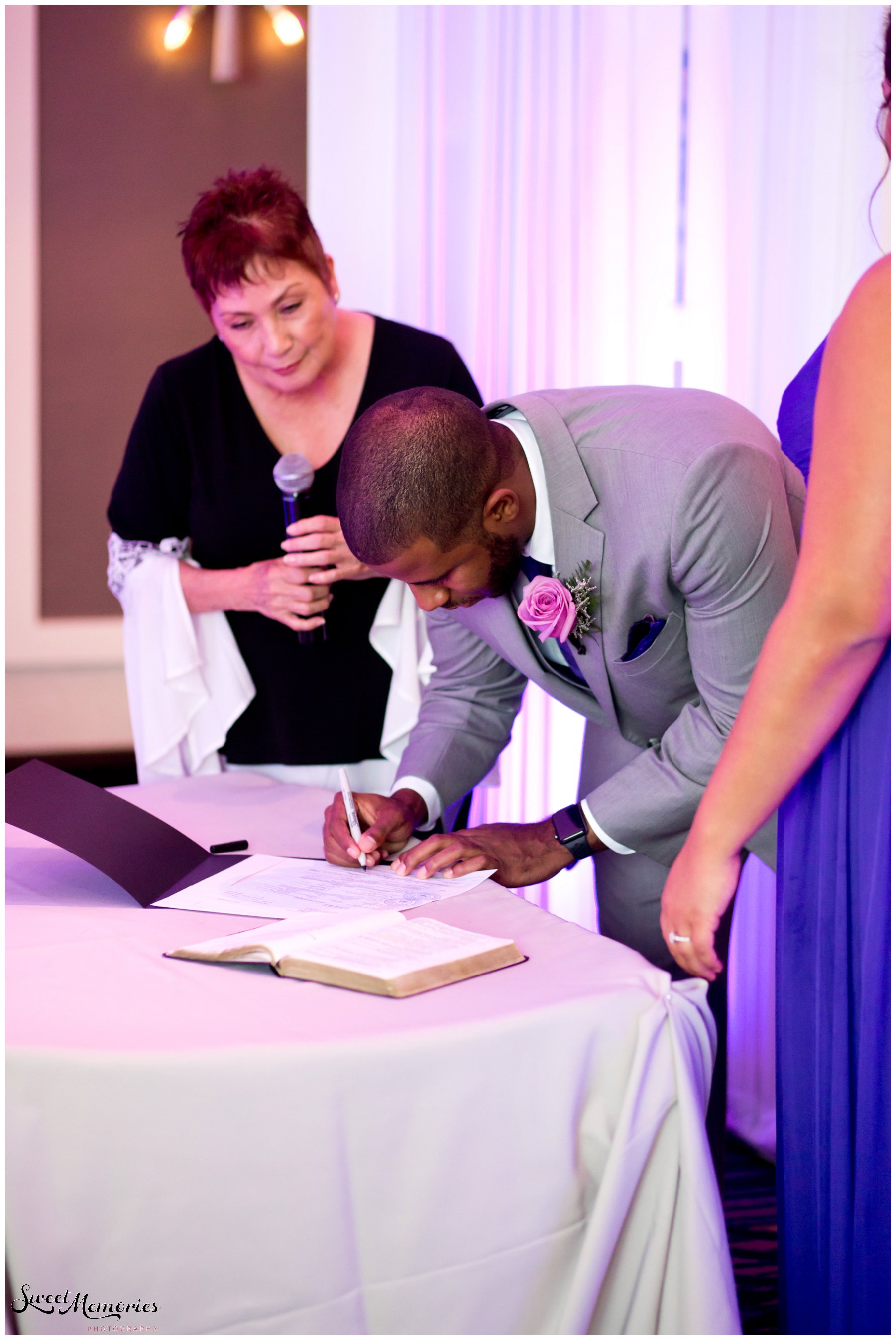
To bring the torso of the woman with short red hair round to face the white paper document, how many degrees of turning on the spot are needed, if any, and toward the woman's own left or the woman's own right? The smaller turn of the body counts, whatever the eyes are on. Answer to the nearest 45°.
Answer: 0° — they already face it

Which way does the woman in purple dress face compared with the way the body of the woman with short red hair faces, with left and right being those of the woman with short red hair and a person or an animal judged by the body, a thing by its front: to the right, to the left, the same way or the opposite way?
to the right

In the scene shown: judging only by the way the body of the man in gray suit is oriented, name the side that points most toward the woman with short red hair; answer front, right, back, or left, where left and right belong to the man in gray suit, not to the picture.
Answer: right

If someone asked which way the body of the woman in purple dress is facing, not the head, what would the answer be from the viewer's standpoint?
to the viewer's left

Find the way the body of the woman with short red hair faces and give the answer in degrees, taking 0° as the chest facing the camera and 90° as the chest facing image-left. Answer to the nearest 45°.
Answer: approximately 0°

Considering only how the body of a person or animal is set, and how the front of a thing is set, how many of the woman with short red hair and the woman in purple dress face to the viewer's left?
1
